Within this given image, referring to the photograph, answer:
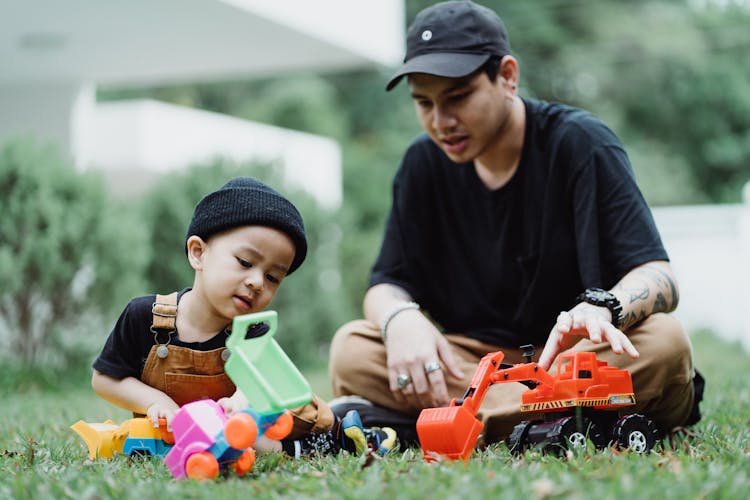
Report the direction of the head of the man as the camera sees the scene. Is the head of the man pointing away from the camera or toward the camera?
toward the camera

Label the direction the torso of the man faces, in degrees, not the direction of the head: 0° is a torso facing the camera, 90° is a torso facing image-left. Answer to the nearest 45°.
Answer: approximately 45°

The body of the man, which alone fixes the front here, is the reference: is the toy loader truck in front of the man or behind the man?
in front
